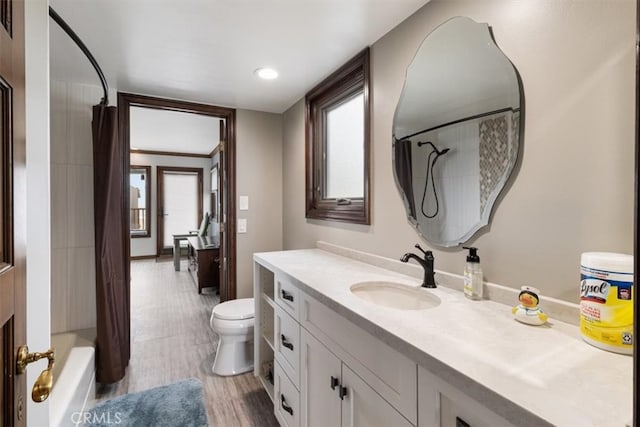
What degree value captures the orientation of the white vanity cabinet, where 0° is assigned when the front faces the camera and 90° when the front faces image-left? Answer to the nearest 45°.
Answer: approximately 45°

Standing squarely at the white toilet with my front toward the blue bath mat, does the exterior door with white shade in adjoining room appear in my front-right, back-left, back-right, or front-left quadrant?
back-right

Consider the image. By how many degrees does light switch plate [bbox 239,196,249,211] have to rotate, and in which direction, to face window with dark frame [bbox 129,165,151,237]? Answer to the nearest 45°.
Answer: approximately 135° to its right

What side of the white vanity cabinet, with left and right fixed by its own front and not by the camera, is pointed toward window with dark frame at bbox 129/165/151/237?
right

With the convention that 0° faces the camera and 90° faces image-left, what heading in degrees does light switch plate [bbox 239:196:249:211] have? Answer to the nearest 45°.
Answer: approximately 0°

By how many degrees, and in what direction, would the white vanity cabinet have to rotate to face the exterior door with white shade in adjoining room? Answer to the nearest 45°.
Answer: approximately 90° to its right
